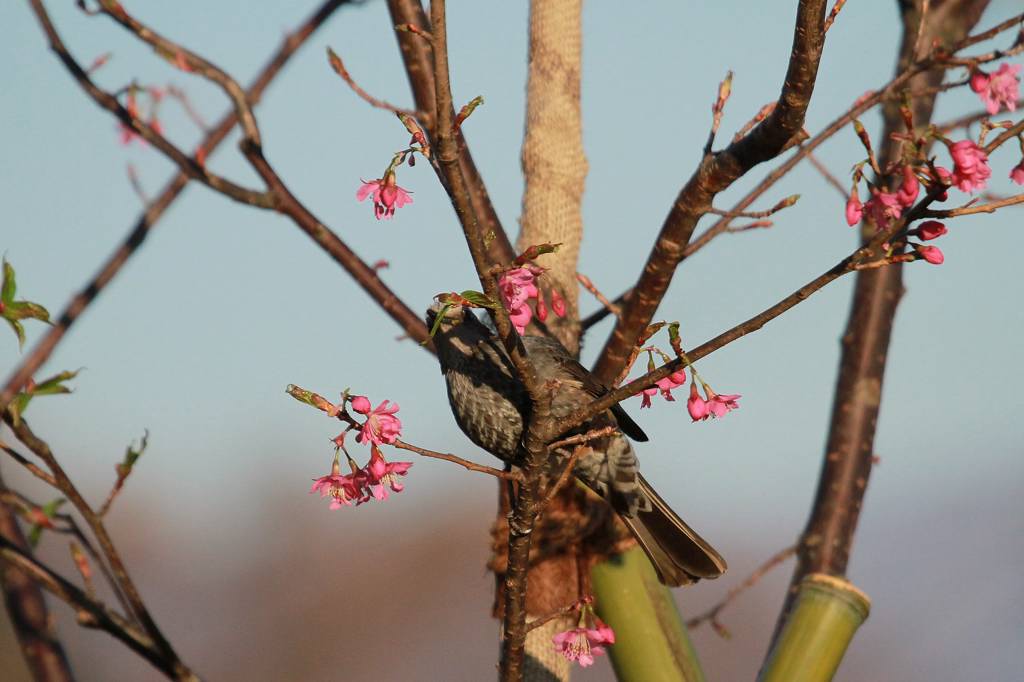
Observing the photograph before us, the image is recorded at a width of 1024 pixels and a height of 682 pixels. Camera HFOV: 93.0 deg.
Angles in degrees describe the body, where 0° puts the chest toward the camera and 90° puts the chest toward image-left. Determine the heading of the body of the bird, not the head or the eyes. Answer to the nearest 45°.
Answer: approximately 90°

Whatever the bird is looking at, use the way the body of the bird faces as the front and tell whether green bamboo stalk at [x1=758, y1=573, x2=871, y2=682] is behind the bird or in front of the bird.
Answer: behind
